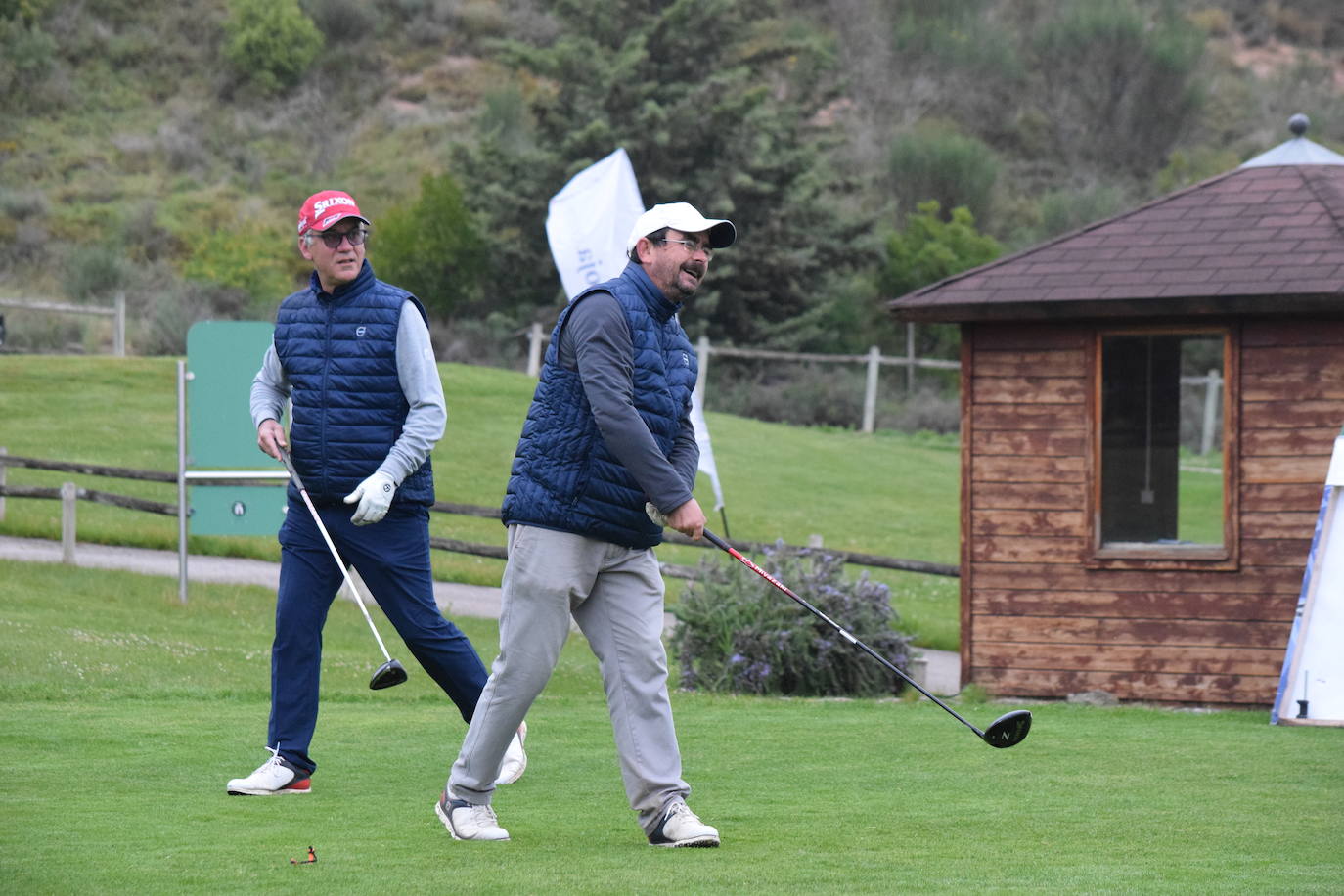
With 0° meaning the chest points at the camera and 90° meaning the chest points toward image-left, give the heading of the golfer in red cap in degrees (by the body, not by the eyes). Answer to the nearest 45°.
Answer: approximately 45°

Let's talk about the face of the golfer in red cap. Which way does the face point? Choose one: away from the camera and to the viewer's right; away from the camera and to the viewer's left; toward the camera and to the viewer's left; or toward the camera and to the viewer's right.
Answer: toward the camera and to the viewer's right

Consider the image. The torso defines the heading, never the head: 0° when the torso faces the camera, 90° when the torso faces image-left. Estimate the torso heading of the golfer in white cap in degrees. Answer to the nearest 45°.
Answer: approximately 315°

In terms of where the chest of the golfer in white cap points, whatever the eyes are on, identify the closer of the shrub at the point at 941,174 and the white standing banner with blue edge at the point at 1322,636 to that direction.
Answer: the white standing banner with blue edge

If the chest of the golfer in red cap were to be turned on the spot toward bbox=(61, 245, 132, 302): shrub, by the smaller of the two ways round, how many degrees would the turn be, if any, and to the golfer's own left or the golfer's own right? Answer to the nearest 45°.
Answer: approximately 135° to the golfer's own right

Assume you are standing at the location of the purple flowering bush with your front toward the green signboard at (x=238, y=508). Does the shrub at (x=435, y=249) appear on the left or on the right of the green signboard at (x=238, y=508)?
right

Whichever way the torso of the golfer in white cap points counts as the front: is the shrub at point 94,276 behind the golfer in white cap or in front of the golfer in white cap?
behind

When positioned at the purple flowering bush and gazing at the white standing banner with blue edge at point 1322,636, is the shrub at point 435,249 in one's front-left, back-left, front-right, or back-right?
back-left

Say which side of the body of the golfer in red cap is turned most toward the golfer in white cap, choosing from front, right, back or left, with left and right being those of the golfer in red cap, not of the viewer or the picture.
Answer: left

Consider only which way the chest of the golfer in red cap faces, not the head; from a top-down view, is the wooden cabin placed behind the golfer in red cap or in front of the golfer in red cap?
behind

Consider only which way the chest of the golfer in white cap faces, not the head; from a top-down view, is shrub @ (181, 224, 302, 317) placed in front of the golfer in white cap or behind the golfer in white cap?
behind

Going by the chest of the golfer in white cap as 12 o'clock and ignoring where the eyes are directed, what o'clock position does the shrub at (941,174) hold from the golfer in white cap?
The shrub is roughly at 8 o'clock from the golfer in white cap.

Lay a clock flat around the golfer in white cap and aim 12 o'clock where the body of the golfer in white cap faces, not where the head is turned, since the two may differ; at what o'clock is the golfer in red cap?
The golfer in red cap is roughly at 6 o'clock from the golfer in white cap.
